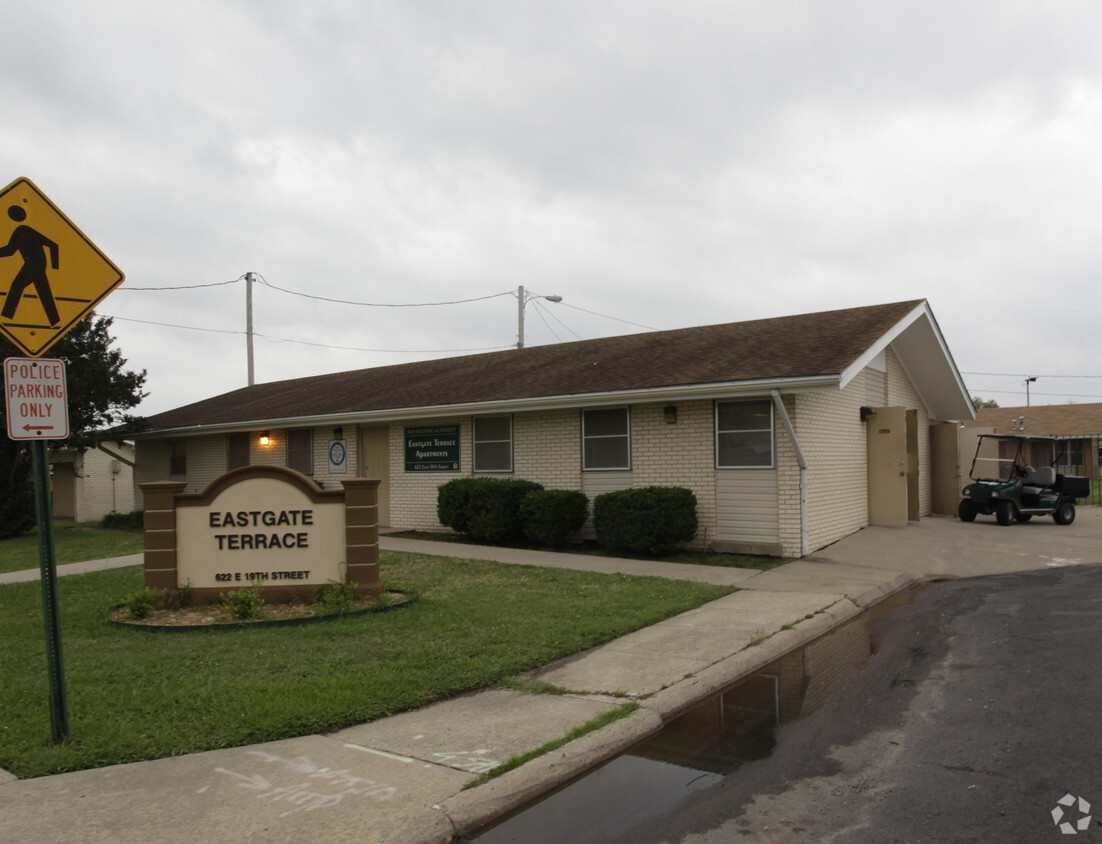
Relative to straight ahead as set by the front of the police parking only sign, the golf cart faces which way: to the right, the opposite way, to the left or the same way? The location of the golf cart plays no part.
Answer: to the right

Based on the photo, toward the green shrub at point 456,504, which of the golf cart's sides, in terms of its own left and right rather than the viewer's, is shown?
front

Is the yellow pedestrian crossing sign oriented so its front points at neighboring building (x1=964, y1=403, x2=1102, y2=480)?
no

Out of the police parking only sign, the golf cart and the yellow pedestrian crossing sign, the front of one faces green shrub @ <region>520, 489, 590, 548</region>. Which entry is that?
the golf cart

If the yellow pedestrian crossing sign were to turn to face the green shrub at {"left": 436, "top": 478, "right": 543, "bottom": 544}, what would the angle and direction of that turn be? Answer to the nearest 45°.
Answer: approximately 135° to its left

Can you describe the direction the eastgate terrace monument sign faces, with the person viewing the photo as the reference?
facing the viewer

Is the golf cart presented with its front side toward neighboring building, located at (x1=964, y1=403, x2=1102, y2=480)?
no

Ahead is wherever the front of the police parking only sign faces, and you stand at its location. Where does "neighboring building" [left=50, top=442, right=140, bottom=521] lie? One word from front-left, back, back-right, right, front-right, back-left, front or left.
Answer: back

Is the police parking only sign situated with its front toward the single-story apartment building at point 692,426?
no

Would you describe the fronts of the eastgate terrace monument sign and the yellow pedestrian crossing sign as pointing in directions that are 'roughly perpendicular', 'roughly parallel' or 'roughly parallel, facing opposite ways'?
roughly parallel

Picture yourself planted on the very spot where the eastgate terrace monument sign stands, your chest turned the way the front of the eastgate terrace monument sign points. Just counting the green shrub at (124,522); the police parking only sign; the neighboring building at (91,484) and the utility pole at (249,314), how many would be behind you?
3

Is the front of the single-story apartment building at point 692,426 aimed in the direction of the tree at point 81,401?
no

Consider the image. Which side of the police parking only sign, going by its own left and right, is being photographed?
front

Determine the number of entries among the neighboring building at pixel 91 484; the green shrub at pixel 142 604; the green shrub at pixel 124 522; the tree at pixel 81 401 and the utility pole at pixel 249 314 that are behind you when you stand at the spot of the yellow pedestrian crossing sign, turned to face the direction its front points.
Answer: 5

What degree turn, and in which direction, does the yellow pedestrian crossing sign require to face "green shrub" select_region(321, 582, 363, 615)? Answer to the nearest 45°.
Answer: approximately 135° to its left

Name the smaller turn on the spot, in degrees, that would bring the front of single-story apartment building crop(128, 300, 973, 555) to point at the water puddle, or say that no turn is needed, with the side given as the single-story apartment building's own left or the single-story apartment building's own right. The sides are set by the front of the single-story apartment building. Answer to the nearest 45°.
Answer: approximately 45° to the single-story apartment building's own left

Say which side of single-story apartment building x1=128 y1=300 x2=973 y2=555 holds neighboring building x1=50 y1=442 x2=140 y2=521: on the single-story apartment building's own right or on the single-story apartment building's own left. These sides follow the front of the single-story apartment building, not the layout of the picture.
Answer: on the single-story apartment building's own right

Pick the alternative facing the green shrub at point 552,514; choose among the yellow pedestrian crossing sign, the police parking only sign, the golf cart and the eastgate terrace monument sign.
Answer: the golf cart

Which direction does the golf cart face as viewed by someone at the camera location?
facing the viewer and to the left of the viewer
